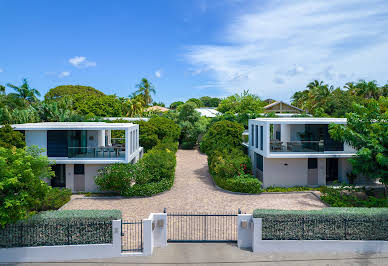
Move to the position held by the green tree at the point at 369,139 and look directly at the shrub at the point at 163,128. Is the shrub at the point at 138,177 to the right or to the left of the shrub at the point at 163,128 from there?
left

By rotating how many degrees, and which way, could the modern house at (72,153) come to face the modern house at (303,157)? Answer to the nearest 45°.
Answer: approximately 90° to its left

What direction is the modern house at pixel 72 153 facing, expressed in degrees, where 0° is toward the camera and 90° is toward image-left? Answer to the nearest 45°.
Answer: approximately 0°

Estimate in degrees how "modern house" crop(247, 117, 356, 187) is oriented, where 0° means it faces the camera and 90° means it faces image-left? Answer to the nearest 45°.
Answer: approximately 0°

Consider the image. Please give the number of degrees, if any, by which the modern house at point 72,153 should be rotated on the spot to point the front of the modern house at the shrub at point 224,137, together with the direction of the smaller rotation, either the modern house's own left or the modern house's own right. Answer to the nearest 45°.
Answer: approximately 90° to the modern house's own left

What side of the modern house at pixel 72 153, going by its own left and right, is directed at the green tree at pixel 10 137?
right

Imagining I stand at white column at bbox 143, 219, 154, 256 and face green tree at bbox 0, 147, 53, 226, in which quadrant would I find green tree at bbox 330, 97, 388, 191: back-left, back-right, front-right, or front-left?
back-right

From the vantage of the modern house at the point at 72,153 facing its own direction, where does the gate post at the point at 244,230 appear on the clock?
The gate post is roughly at 11 o'clock from the modern house.

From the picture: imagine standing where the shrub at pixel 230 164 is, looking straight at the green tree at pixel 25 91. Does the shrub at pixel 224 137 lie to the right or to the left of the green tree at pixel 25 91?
right

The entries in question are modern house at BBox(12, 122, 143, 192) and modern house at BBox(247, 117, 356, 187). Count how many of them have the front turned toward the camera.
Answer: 2

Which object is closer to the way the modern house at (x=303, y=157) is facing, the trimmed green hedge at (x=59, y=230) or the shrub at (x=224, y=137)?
the trimmed green hedge

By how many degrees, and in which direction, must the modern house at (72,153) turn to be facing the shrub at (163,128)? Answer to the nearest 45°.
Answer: approximately 135° to its left
